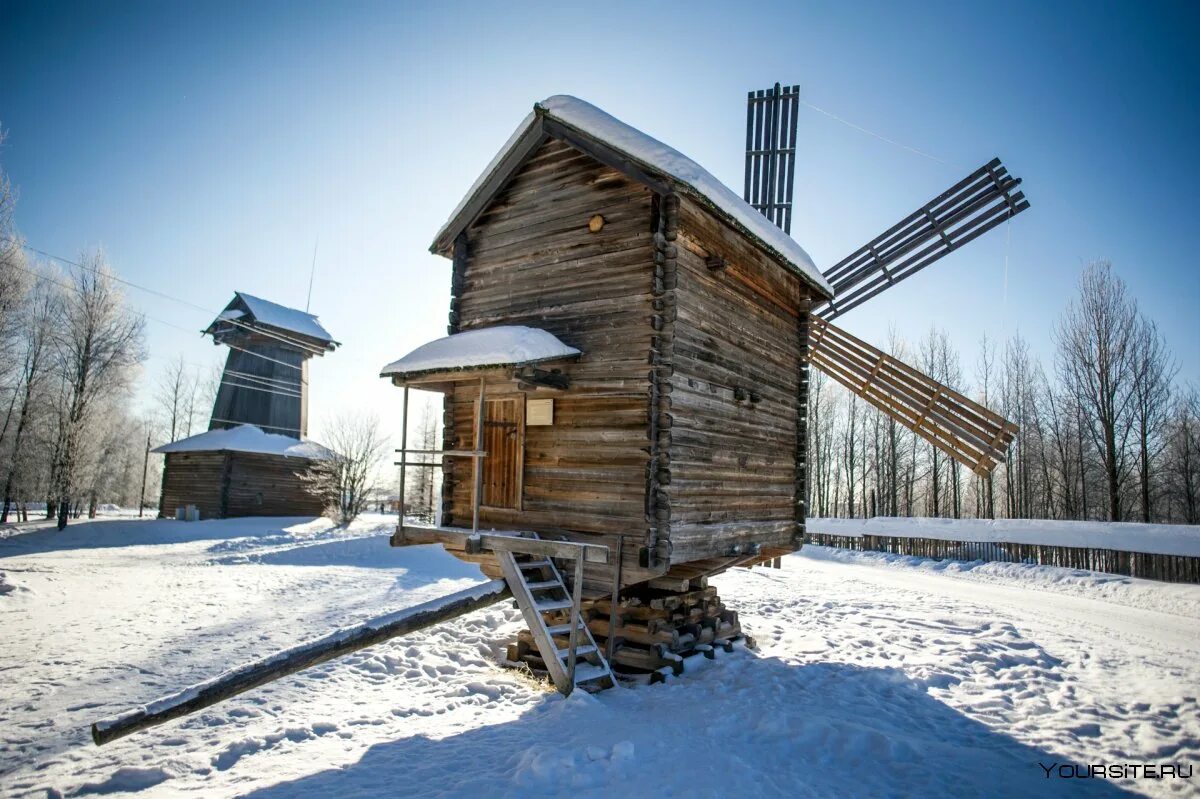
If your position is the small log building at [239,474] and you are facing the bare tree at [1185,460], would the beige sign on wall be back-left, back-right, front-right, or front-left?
front-right

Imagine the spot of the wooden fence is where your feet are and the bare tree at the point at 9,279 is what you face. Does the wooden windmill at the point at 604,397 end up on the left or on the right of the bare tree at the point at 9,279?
left
